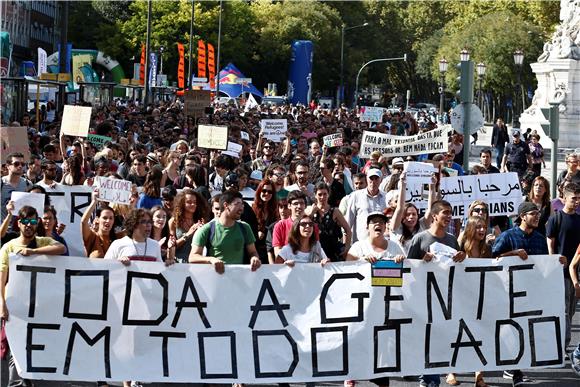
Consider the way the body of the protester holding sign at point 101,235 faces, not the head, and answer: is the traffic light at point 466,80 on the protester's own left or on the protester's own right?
on the protester's own left

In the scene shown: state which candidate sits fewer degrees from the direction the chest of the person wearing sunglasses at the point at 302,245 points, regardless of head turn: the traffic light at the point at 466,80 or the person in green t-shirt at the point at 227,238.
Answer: the person in green t-shirt

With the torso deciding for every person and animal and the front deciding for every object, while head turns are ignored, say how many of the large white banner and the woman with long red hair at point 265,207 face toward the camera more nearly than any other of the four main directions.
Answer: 2

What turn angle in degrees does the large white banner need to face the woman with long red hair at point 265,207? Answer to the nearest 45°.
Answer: approximately 180°

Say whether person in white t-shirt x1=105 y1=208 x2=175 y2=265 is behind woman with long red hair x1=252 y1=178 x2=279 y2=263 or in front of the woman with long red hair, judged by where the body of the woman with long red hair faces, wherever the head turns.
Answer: in front

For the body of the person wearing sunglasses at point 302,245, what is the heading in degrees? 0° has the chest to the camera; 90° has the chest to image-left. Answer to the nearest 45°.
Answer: approximately 0°

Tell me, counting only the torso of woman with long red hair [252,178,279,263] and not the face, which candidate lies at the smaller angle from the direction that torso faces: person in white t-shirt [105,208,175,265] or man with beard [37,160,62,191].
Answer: the person in white t-shirt
